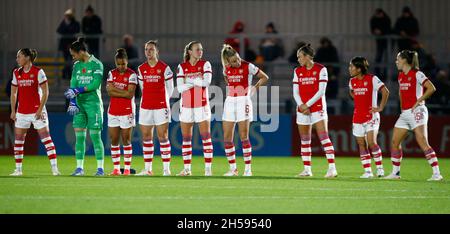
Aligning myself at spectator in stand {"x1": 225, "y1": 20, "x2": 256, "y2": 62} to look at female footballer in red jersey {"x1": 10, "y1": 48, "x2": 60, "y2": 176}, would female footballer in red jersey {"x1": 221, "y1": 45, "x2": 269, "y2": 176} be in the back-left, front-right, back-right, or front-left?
front-left

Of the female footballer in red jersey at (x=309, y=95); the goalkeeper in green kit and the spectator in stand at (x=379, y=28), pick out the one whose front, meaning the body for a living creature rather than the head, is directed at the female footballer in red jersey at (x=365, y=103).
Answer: the spectator in stand

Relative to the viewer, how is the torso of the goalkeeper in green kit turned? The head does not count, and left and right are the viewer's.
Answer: facing the viewer and to the left of the viewer

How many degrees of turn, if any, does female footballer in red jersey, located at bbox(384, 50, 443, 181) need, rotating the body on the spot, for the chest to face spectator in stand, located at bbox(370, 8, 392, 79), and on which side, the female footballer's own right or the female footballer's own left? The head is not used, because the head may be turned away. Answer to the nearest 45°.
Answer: approximately 135° to the female footballer's own right

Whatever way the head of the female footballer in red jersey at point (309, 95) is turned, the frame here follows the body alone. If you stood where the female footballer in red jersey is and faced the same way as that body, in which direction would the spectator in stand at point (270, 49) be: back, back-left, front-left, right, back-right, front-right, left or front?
back-right

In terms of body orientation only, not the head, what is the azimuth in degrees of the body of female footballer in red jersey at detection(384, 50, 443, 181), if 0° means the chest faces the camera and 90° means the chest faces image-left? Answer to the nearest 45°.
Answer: approximately 45°

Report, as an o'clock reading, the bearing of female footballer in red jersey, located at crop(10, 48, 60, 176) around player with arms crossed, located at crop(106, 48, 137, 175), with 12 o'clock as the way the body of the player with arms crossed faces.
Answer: The female footballer in red jersey is roughly at 3 o'clock from the player with arms crossed.

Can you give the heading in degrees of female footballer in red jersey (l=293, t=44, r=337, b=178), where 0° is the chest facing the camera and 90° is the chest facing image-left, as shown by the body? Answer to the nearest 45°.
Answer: approximately 45°

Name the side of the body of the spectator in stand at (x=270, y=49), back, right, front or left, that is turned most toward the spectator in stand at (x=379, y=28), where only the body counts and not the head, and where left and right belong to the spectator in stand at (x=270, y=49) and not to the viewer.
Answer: left

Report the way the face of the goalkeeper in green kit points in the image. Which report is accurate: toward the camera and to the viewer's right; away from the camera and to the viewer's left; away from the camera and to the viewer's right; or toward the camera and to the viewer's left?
toward the camera and to the viewer's left

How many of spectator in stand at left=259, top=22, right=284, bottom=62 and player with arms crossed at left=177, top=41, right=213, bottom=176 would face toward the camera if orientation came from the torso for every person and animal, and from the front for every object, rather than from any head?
2

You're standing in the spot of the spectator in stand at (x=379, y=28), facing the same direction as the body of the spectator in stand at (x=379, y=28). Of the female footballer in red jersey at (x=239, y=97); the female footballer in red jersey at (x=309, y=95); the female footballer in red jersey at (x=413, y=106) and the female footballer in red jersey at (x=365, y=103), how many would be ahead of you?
4

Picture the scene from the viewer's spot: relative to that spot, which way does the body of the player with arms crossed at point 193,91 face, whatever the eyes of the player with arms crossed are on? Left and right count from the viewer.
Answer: facing the viewer

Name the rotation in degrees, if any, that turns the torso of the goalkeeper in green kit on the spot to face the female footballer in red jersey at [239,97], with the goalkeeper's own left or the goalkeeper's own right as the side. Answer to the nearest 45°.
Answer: approximately 135° to the goalkeeper's own left

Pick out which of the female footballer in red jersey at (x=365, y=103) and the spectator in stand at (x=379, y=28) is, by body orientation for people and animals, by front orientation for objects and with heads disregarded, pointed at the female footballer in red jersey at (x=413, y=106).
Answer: the spectator in stand

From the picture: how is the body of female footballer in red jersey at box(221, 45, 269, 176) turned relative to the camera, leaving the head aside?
toward the camera

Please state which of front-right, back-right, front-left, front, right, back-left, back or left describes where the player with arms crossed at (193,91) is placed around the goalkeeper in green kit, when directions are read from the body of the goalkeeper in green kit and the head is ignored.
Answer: back-left

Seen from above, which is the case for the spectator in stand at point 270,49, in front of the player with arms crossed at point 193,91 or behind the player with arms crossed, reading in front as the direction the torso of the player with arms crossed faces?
behind

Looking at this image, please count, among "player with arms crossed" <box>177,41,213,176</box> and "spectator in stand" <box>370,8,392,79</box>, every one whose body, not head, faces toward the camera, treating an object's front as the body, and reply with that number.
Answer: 2

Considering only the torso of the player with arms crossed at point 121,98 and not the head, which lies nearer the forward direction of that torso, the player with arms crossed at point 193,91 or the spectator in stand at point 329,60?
the player with arms crossed
